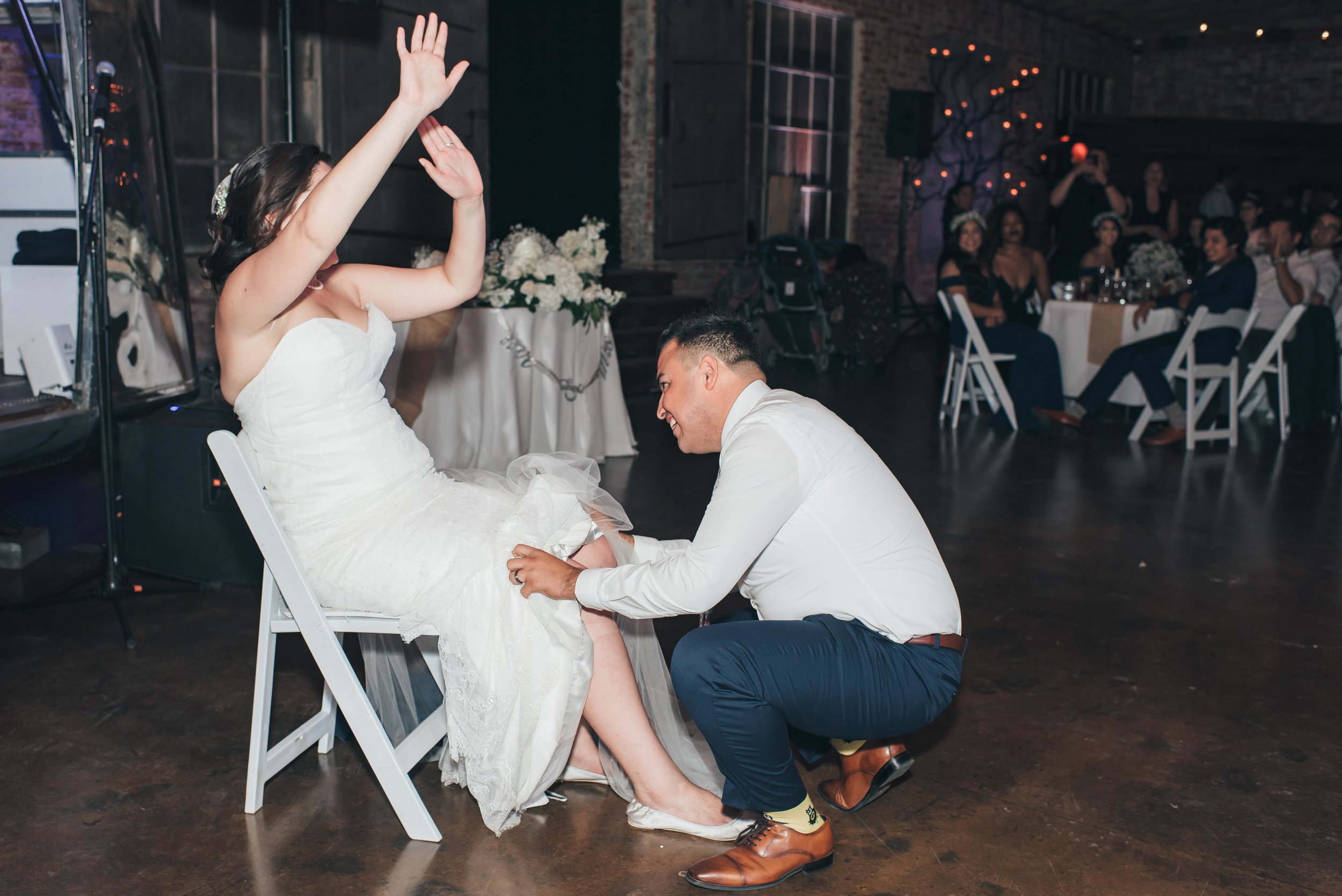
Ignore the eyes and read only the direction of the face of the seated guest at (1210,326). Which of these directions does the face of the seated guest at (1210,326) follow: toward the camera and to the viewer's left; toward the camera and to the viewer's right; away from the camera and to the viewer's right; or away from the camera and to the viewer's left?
toward the camera and to the viewer's left

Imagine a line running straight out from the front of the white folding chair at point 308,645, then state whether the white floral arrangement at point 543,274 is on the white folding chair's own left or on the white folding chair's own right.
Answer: on the white folding chair's own left

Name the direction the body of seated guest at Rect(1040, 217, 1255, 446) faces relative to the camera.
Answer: to the viewer's left

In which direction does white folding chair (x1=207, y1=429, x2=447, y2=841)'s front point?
to the viewer's right

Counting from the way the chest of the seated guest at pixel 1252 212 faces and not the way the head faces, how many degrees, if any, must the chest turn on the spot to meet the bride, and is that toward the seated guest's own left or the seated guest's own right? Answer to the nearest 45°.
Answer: approximately 45° to the seated guest's own left

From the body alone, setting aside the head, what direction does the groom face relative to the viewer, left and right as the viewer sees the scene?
facing to the left of the viewer

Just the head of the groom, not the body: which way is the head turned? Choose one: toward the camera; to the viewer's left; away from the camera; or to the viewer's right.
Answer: to the viewer's left

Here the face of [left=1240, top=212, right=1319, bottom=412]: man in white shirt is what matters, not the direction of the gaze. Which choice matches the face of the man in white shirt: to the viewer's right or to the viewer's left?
to the viewer's left

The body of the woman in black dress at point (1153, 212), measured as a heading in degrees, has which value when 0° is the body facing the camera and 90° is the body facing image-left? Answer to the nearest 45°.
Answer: approximately 0°
